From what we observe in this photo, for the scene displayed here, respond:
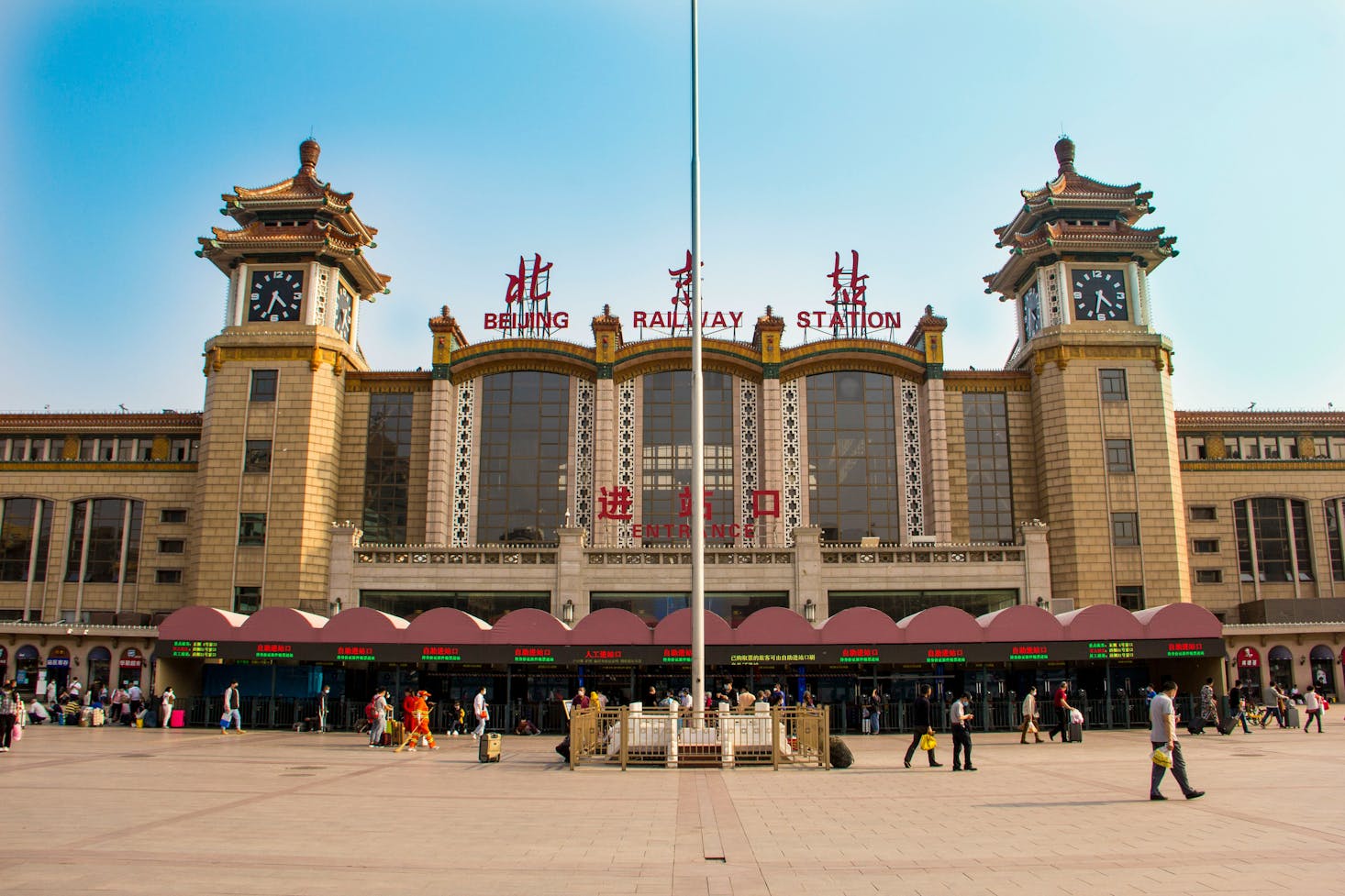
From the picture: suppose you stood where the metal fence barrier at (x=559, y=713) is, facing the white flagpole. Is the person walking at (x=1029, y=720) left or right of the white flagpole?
left

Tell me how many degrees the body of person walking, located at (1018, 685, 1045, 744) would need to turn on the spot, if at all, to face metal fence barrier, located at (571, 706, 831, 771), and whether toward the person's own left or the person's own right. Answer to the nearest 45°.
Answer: approximately 135° to the person's own right

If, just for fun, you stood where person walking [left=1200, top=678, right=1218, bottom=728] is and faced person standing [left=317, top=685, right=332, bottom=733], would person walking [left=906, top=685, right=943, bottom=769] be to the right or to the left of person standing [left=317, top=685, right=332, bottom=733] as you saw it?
left
